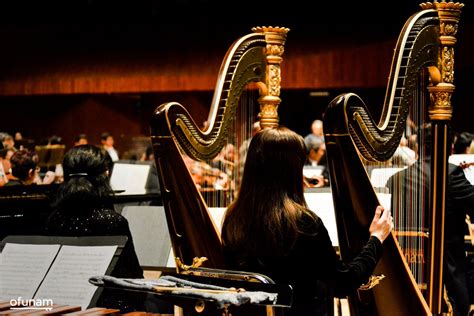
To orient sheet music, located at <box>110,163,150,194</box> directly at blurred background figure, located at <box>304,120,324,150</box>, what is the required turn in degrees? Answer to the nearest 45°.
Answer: approximately 135° to its left

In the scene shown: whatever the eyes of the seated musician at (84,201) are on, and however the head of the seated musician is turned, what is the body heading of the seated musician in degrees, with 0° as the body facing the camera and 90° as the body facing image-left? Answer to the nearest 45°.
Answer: approximately 225°

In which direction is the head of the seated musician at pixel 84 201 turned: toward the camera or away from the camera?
away from the camera

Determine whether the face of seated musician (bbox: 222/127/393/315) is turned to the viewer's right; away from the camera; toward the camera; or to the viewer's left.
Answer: away from the camera

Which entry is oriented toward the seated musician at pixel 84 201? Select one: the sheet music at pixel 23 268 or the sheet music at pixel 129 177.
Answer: the sheet music at pixel 129 177

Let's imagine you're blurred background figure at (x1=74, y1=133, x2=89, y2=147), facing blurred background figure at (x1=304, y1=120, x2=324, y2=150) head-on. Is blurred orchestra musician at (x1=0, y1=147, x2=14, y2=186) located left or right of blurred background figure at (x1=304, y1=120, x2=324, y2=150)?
right

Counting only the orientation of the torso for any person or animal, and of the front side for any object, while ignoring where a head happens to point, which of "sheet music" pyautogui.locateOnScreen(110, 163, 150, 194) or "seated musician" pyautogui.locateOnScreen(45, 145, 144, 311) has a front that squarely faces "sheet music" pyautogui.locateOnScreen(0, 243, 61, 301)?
"sheet music" pyautogui.locateOnScreen(110, 163, 150, 194)

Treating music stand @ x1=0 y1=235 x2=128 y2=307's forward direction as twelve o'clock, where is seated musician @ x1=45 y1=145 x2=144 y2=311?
The seated musician is roughly at 6 o'clock from the music stand.

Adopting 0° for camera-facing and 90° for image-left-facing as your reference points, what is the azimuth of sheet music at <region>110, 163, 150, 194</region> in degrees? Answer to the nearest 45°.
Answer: approximately 0°

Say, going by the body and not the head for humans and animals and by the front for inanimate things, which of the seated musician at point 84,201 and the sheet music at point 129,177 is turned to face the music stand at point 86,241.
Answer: the sheet music

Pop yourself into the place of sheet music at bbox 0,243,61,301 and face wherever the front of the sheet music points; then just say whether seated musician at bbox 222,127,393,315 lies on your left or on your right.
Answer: on your left

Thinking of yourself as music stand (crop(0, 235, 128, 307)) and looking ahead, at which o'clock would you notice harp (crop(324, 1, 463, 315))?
The harp is roughly at 9 o'clock from the music stand.

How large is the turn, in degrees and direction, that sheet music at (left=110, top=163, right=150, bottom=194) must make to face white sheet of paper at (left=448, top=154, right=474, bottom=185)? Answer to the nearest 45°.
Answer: approximately 45° to its left

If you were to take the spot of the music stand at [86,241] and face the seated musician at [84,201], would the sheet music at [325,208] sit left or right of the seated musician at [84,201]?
right

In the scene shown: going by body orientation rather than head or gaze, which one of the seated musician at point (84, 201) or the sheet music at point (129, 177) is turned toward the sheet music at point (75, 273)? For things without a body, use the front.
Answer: the sheet music at point (129, 177)
